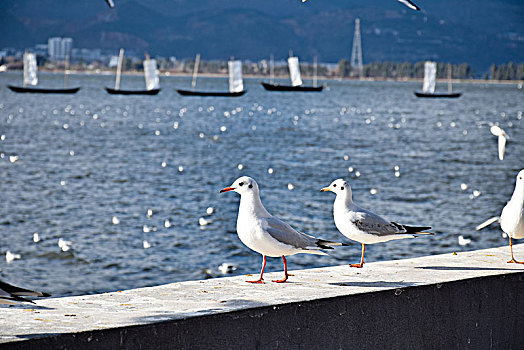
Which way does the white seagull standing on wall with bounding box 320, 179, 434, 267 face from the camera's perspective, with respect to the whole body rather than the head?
to the viewer's left

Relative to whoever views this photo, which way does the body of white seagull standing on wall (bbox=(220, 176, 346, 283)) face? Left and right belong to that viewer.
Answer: facing to the left of the viewer

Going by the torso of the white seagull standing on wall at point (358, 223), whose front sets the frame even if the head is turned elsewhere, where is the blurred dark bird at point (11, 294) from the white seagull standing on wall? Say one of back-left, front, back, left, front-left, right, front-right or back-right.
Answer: front-left

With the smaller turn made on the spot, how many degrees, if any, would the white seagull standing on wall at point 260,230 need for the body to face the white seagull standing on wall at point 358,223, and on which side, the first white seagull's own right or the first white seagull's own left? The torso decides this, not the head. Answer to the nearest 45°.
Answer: approximately 135° to the first white seagull's own right

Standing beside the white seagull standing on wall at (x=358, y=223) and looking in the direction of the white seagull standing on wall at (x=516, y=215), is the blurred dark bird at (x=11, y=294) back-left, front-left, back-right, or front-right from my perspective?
back-right

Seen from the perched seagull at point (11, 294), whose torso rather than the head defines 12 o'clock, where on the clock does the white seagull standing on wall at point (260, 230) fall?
The white seagull standing on wall is roughly at 5 o'clock from the perched seagull.

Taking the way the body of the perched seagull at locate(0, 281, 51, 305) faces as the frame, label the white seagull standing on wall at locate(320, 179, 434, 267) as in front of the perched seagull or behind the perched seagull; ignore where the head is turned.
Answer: behind

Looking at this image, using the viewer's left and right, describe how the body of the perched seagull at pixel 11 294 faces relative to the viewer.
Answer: facing to the left of the viewer

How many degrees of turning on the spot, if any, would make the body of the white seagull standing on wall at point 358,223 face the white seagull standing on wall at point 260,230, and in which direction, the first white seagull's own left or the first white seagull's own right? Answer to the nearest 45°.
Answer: approximately 45° to the first white seagull's own left
